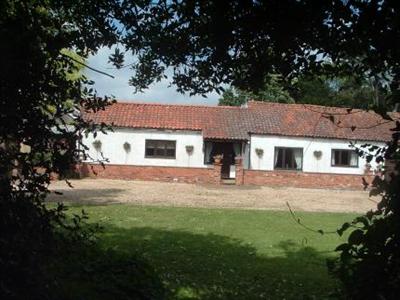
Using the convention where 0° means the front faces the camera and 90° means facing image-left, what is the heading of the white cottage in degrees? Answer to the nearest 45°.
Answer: approximately 0°

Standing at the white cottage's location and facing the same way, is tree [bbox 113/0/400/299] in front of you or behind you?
in front
